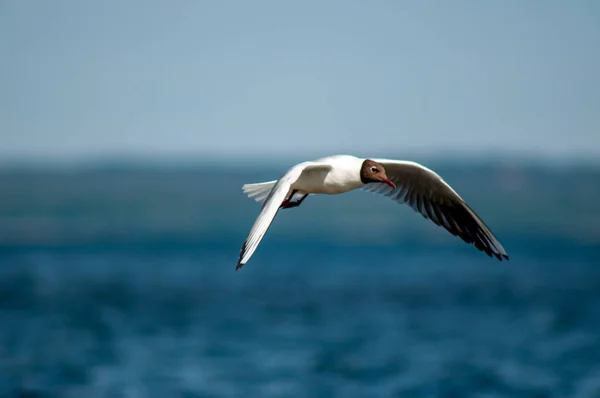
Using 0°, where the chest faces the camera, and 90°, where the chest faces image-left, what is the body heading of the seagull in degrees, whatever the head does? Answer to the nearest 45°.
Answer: approximately 315°
